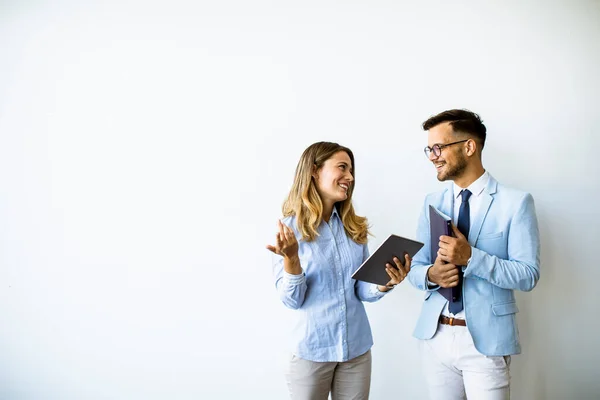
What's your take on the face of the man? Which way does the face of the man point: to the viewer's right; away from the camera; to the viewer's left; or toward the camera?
to the viewer's left

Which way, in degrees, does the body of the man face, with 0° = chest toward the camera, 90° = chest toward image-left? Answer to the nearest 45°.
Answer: approximately 45°
